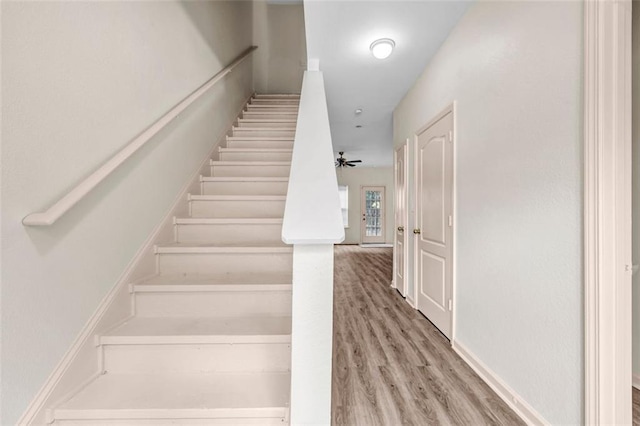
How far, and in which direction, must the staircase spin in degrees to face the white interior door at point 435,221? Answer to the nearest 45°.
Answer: approximately 90° to its left

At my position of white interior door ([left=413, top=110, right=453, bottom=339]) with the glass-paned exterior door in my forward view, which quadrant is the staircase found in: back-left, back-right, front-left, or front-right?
back-left

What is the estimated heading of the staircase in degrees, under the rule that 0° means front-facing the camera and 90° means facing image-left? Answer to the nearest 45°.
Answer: approximately 0°

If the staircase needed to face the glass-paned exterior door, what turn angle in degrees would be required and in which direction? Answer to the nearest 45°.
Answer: approximately 135° to its left
